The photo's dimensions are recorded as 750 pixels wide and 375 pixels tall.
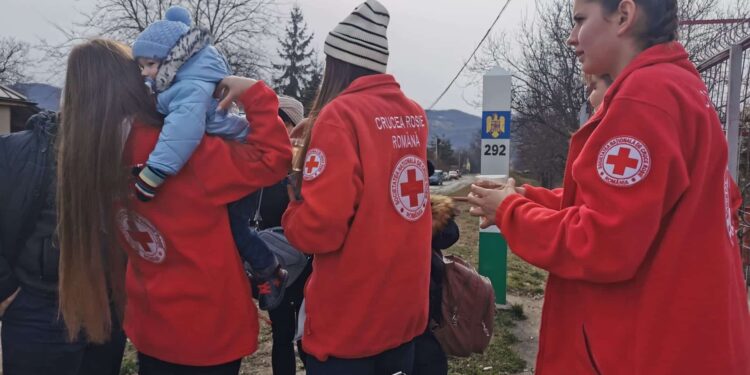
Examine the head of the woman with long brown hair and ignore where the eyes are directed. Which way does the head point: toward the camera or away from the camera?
away from the camera

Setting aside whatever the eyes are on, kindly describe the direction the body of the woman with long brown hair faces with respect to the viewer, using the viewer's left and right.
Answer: facing away from the viewer and to the right of the viewer

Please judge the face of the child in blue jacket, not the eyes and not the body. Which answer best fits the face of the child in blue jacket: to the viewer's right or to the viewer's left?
to the viewer's left
